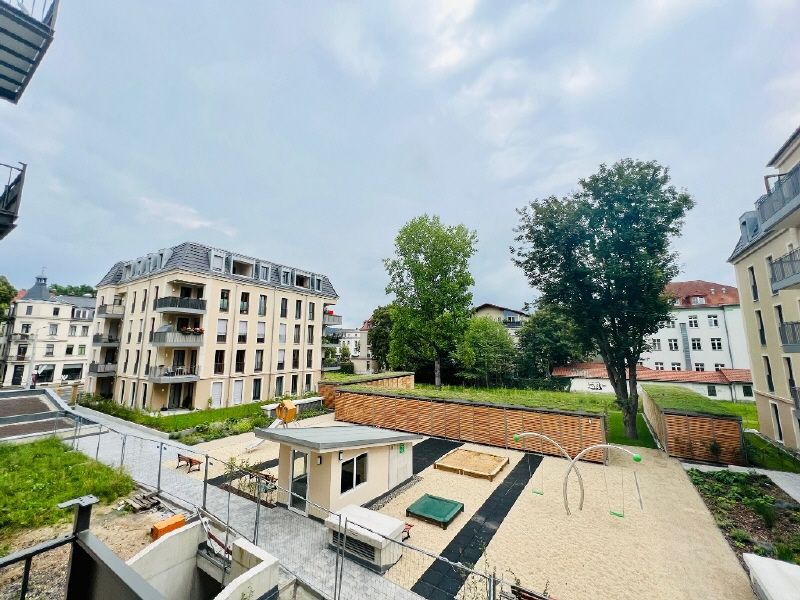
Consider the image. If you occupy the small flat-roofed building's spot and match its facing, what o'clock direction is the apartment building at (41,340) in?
The apartment building is roughly at 3 o'clock from the small flat-roofed building.

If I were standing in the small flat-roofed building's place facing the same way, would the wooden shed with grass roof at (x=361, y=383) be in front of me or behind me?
behind

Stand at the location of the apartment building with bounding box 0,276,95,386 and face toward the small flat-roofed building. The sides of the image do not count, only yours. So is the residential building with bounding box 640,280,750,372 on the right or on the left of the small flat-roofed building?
left

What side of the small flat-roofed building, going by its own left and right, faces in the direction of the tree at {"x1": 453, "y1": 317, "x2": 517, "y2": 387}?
back

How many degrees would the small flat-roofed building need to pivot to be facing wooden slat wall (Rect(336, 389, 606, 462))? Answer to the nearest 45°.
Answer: approximately 180°

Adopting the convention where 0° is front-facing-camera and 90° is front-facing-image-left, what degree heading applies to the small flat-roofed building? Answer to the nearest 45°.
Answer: approximately 45°

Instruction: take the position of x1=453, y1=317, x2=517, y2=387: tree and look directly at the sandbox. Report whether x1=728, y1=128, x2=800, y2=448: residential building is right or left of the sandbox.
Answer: left

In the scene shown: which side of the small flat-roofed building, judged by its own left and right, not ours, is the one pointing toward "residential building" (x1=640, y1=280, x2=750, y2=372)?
back

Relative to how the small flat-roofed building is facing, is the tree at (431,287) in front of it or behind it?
behind

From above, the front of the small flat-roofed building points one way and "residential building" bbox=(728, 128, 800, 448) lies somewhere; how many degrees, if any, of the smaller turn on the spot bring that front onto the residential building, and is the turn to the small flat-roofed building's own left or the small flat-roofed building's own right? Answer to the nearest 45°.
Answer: approximately 135° to the small flat-roofed building's own left

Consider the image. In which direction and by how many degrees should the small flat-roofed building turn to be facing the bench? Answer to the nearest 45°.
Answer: approximately 90° to its right

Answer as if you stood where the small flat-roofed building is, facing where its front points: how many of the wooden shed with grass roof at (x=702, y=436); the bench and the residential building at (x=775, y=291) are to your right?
1

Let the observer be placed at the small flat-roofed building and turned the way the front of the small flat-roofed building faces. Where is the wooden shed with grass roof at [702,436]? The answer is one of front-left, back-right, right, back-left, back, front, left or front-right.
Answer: back-left
